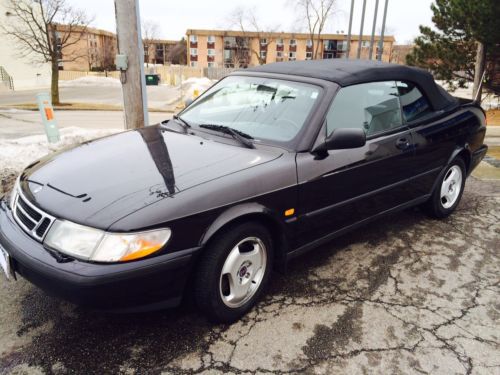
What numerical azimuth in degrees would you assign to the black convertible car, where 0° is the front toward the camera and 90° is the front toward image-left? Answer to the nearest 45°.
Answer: approximately 45°
